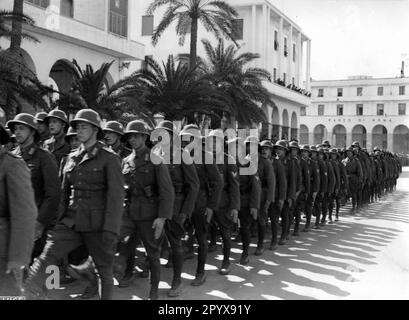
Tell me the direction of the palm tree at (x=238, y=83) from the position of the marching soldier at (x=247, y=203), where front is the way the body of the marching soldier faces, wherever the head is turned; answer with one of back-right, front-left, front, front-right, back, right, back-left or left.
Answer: back-right

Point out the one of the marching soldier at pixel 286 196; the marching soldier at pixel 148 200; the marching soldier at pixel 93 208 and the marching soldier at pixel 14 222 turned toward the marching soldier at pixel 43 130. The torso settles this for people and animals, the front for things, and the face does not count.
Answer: the marching soldier at pixel 286 196

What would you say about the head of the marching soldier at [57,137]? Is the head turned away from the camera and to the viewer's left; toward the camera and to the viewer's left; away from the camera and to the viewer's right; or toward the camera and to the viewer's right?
toward the camera and to the viewer's left

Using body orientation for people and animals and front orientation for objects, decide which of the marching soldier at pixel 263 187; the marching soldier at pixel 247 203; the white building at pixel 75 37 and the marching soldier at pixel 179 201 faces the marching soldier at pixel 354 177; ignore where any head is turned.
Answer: the white building

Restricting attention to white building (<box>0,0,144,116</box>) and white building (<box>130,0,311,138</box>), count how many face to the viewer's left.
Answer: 0

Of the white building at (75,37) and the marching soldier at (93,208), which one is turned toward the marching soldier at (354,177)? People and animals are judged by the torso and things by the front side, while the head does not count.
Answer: the white building

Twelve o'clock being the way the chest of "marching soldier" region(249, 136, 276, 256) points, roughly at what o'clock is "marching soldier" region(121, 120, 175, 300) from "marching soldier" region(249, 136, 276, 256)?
"marching soldier" region(121, 120, 175, 300) is roughly at 11 o'clock from "marching soldier" region(249, 136, 276, 256).

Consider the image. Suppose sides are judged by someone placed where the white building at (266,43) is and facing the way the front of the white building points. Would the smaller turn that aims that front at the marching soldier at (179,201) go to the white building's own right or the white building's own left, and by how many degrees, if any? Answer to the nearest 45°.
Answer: approximately 45° to the white building's own right

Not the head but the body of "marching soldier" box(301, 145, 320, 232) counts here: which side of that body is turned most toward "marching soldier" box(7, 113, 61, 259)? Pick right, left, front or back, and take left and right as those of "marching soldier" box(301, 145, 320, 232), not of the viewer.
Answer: front

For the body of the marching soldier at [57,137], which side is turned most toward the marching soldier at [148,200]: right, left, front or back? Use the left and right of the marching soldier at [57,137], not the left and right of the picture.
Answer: left

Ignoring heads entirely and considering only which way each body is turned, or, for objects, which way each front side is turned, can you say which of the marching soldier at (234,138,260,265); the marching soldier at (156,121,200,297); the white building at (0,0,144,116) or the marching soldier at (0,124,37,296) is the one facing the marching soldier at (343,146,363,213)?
the white building

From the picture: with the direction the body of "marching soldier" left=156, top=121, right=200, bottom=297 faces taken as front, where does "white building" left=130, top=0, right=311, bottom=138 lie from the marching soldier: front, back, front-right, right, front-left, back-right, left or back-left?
back-right

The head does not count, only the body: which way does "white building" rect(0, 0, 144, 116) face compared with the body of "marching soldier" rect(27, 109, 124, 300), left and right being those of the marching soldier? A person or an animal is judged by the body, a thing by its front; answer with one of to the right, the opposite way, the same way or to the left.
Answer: to the left

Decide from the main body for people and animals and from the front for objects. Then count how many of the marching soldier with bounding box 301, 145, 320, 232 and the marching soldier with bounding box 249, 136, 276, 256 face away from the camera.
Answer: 0

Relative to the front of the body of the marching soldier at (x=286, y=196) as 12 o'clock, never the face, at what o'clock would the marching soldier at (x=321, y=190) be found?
the marching soldier at (x=321, y=190) is roughly at 5 o'clock from the marching soldier at (x=286, y=196).

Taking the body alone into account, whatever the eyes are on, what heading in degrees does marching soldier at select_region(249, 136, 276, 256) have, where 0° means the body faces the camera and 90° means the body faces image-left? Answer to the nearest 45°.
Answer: approximately 45°

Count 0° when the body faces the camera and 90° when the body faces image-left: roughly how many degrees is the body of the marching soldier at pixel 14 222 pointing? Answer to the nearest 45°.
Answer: approximately 45°

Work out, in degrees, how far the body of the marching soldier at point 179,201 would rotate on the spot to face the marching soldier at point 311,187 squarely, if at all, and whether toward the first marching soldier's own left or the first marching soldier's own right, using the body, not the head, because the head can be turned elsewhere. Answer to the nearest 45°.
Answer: approximately 180°

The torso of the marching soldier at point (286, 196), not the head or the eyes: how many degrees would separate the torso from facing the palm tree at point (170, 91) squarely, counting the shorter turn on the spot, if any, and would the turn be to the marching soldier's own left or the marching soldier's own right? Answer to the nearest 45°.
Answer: approximately 90° to the marching soldier's own right

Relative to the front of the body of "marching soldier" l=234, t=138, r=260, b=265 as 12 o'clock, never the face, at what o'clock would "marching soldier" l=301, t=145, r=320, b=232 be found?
"marching soldier" l=301, t=145, r=320, b=232 is roughly at 5 o'clock from "marching soldier" l=234, t=138, r=260, b=265.
